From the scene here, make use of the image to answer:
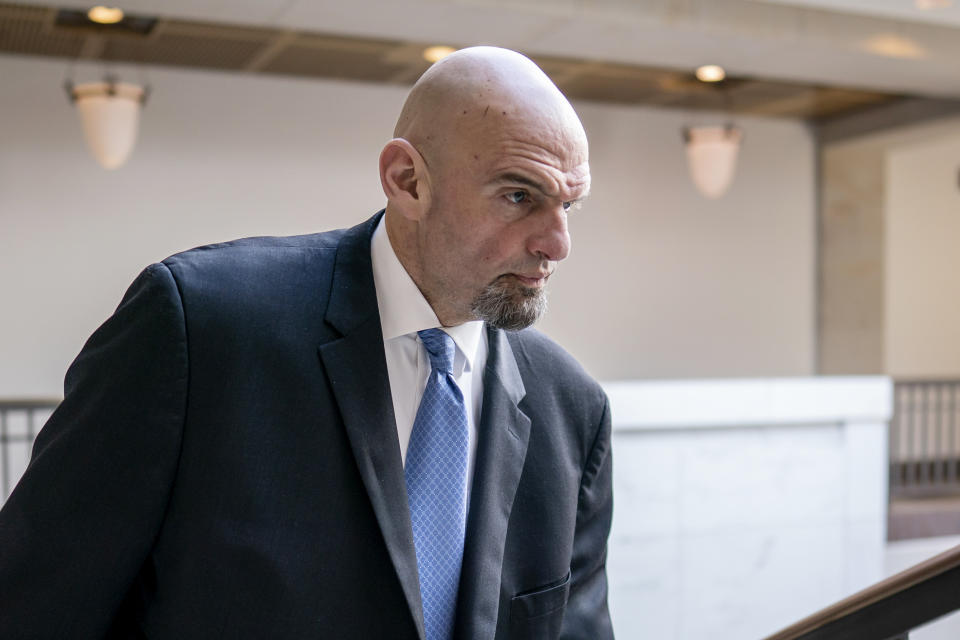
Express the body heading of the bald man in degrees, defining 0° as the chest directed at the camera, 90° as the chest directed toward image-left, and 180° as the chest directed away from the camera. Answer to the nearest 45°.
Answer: approximately 315°

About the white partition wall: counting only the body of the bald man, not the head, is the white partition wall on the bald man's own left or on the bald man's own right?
on the bald man's own left

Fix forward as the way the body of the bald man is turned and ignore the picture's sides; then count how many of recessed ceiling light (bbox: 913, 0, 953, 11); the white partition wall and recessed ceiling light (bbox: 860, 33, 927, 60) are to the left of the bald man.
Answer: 3

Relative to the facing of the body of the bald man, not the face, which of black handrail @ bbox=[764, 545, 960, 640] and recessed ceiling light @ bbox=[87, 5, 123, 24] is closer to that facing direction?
the black handrail

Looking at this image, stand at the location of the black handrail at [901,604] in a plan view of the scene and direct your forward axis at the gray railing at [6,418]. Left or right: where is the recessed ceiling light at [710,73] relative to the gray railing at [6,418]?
right

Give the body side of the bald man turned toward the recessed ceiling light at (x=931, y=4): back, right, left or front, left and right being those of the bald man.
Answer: left

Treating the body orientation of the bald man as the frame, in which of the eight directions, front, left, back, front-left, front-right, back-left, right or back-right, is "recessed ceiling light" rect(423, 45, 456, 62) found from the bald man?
back-left

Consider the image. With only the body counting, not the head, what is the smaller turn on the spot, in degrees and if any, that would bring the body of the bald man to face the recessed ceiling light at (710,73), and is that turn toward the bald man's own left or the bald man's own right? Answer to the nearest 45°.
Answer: approximately 90° to the bald man's own left

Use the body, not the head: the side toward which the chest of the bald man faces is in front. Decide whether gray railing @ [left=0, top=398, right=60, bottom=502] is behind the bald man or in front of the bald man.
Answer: behind
